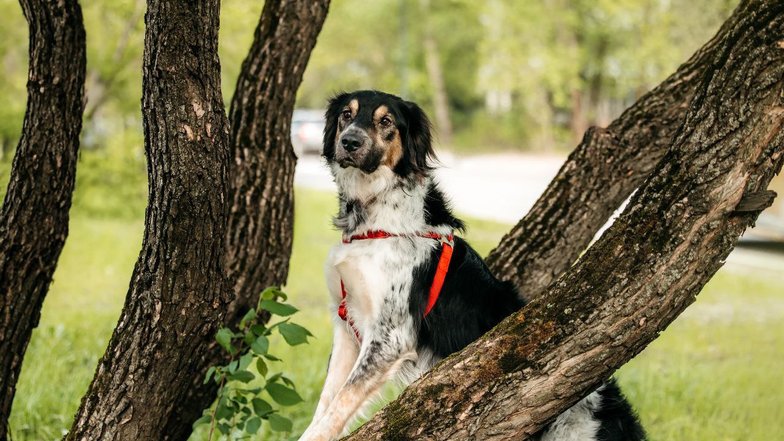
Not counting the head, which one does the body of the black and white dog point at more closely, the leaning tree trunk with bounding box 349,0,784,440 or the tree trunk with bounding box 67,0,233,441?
the tree trunk

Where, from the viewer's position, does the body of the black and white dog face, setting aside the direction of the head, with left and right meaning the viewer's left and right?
facing the viewer and to the left of the viewer

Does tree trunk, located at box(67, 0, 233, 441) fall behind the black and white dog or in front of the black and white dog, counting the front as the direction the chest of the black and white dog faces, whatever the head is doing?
in front

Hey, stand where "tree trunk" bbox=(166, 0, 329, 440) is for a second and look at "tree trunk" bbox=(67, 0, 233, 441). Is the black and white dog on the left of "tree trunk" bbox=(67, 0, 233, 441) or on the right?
left

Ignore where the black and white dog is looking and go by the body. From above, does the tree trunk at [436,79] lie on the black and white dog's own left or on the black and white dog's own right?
on the black and white dog's own right

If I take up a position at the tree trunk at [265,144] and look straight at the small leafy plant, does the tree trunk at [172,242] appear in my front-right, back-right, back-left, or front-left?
front-right

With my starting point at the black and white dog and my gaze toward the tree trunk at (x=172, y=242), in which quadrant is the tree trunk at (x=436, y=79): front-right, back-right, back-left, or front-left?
back-right

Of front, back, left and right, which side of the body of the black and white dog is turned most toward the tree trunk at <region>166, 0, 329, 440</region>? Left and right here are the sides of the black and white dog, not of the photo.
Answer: right

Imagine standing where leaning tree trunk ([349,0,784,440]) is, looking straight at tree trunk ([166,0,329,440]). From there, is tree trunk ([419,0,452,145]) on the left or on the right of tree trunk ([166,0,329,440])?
right

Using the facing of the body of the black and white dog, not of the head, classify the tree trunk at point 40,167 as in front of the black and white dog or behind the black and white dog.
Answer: in front

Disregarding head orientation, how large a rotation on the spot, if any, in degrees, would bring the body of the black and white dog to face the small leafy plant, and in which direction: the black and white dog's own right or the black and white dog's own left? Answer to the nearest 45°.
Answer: approximately 45° to the black and white dog's own right
